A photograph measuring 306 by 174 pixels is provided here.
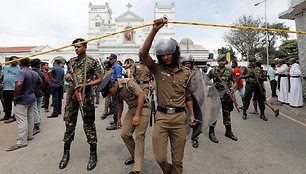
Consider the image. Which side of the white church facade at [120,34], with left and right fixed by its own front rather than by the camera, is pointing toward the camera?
front

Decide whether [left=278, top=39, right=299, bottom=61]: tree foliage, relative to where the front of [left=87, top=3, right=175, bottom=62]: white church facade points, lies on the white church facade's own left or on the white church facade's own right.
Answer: on the white church facade's own left

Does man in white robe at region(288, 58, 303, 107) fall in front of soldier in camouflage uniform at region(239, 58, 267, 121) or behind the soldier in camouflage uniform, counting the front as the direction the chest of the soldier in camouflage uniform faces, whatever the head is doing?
behind

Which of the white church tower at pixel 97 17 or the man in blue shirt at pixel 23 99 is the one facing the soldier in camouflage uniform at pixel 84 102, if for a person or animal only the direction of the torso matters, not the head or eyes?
the white church tower

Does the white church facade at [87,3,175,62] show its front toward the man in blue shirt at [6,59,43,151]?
yes

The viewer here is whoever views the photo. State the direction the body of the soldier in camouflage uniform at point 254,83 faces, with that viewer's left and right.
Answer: facing the viewer

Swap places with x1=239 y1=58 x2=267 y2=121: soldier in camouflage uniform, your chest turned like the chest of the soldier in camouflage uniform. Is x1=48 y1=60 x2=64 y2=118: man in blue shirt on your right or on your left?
on your right

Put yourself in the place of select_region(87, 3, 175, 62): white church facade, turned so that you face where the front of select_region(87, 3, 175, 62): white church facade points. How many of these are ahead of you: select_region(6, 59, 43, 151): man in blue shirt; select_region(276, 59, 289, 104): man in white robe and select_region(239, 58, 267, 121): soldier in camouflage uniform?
3

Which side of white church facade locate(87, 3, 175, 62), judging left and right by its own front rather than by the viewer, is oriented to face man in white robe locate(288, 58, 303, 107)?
front

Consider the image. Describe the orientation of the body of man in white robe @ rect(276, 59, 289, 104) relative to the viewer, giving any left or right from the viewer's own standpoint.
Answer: facing the viewer and to the left of the viewer
